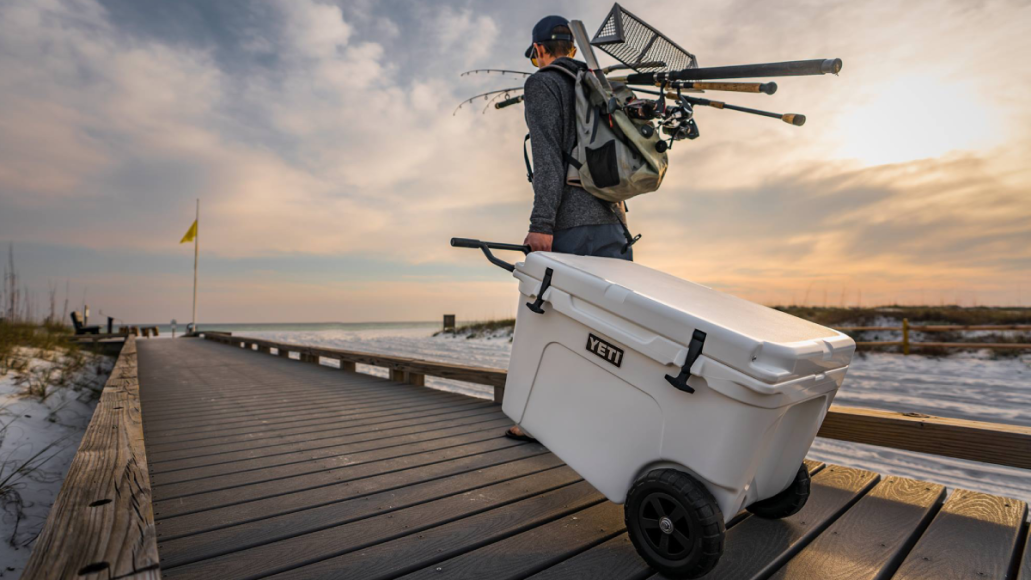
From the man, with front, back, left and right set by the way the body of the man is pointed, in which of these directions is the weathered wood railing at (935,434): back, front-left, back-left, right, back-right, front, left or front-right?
back-right

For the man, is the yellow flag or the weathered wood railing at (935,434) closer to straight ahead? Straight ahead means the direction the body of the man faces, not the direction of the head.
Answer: the yellow flag

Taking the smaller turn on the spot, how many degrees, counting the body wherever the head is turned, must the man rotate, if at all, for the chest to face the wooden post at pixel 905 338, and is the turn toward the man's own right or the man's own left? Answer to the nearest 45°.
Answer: approximately 90° to the man's own right

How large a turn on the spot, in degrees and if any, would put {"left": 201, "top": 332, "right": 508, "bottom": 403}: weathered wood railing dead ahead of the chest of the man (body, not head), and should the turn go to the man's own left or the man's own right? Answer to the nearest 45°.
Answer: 0° — they already face it

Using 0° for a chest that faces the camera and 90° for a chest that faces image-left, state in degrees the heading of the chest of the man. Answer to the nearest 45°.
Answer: approximately 135°
